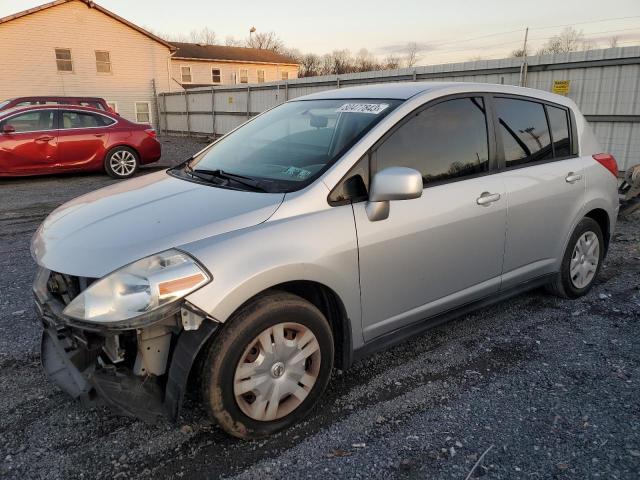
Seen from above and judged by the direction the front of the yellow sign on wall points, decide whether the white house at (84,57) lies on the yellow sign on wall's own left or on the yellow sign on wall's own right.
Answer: on the yellow sign on wall's own right

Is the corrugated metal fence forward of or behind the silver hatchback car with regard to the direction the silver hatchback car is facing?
behind

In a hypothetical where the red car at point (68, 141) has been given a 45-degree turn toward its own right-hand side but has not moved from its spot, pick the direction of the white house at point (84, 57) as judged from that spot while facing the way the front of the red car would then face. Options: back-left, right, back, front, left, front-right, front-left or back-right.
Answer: front-right

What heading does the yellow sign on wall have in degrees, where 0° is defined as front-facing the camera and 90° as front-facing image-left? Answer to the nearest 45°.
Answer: approximately 0°

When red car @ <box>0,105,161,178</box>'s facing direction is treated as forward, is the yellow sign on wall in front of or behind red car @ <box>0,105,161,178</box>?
behind

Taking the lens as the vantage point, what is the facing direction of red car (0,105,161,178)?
facing to the left of the viewer

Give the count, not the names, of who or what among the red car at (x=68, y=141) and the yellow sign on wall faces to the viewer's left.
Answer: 1
